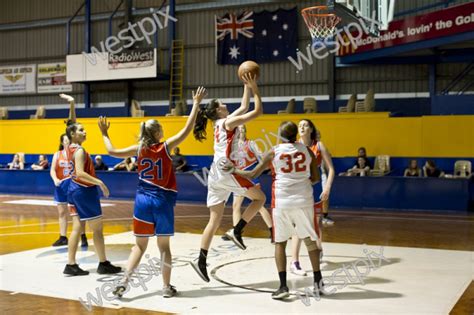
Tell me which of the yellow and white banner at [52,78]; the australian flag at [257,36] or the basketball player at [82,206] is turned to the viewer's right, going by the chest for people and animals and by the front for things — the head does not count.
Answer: the basketball player

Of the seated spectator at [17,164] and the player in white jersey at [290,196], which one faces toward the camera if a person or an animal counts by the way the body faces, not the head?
the seated spectator

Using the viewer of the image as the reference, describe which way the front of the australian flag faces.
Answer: facing the viewer

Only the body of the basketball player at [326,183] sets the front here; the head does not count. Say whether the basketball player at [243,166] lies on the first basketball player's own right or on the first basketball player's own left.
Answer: on the first basketball player's own right

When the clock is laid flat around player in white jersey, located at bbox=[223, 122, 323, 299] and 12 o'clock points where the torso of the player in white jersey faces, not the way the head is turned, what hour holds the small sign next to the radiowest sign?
The small sign next to the radiowest sign is roughly at 11 o'clock from the player in white jersey.

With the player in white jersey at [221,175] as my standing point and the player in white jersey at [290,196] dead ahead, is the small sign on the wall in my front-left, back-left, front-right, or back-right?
back-left

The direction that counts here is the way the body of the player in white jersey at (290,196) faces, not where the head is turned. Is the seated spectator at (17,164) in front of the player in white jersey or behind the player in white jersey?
in front

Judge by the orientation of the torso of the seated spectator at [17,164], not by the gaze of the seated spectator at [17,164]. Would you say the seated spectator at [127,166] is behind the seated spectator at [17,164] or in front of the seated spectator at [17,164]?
in front

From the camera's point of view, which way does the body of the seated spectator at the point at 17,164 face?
toward the camera

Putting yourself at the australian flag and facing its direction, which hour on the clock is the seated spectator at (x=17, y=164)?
The seated spectator is roughly at 3 o'clock from the australian flag.

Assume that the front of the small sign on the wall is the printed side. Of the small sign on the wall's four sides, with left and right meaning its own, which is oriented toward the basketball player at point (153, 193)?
front

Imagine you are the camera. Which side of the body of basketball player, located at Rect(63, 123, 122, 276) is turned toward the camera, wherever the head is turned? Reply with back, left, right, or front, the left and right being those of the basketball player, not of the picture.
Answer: right

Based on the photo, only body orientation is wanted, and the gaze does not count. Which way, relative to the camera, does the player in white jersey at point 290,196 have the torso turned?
away from the camera

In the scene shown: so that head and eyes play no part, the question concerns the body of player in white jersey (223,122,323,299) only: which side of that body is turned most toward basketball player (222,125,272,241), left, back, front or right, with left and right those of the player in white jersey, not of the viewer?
front

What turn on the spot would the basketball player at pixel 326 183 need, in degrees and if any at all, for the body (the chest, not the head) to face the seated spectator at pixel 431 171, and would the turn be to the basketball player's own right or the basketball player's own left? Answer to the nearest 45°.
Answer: approximately 135° to the basketball player's own right

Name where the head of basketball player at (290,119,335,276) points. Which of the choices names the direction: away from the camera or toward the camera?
toward the camera

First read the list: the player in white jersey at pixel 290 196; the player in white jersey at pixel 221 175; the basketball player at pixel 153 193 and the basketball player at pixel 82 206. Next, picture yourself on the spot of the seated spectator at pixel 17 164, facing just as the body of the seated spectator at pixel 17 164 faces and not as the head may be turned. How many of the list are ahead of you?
4

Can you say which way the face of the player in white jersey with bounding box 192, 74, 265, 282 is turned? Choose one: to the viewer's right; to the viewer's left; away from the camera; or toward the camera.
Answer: to the viewer's right
